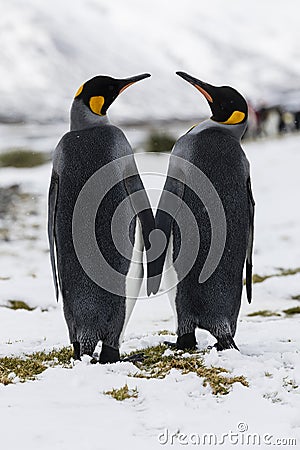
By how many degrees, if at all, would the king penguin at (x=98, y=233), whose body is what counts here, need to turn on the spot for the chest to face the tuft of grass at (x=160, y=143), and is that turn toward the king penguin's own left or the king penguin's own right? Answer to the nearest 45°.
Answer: approximately 45° to the king penguin's own left

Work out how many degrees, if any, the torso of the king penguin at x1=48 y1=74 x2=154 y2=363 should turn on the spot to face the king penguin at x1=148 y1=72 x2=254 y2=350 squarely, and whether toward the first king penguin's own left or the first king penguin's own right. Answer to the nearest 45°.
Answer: approximately 45° to the first king penguin's own right

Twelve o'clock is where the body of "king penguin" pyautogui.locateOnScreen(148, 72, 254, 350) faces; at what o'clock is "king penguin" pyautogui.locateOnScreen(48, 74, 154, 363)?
"king penguin" pyautogui.locateOnScreen(48, 74, 154, 363) is roughly at 10 o'clock from "king penguin" pyautogui.locateOnScreen(148, 72, 254, 350).

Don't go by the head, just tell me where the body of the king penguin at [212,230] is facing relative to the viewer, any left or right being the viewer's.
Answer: facing away from the viewer and to the left of the viewer

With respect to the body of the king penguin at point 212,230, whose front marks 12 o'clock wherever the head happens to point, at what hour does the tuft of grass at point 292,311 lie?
The tuft of grass is roughly at 2 o'clock from the king penguin.

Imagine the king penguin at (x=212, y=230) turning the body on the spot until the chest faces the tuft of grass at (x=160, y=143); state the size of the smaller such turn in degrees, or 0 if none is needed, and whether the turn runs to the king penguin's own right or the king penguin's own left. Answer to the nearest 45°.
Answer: approximately 45° to the king penguin's own right

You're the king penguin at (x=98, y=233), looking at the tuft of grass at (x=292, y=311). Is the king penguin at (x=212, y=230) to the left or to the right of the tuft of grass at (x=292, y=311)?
right

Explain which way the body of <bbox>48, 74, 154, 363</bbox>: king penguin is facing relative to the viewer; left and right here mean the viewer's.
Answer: facing away from the viewer and to the right of the viewer
